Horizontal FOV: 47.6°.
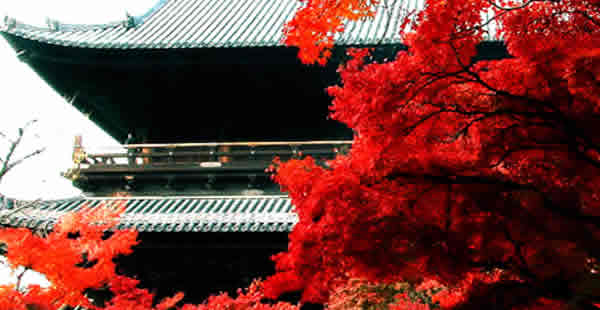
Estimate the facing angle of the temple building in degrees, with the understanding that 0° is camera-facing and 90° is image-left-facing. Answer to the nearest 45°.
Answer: approximately 0°

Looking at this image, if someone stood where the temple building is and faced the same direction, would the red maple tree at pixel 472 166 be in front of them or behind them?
in front
